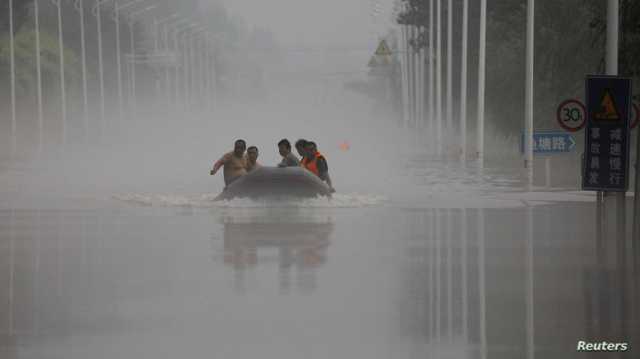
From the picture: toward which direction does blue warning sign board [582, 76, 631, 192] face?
toward the camera

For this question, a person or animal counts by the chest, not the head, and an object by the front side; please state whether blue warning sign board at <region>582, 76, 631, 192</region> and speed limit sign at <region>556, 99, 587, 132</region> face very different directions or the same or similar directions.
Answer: same or similar directions

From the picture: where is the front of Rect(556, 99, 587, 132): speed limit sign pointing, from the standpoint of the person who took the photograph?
facing the viewer

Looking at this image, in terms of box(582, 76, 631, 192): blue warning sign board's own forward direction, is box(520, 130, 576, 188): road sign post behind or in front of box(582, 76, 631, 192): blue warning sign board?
behind

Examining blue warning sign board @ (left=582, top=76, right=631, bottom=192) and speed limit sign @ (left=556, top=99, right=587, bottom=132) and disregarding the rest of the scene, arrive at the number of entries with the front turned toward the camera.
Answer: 2

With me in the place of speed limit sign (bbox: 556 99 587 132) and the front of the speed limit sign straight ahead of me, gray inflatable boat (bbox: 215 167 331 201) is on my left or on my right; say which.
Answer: on my right
